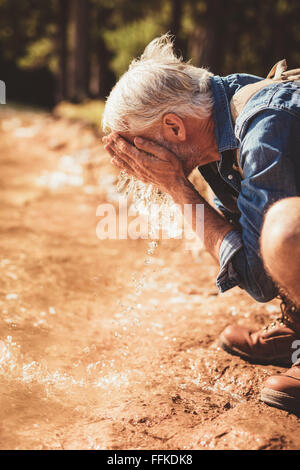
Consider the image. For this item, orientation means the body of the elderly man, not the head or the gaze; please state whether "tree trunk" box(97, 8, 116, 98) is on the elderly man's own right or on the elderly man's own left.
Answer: on the elderly man's own right

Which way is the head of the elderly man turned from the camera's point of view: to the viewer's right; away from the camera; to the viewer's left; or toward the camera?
to the viewer's left

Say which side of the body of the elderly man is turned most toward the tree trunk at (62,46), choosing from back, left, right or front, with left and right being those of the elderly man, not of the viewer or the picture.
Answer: right

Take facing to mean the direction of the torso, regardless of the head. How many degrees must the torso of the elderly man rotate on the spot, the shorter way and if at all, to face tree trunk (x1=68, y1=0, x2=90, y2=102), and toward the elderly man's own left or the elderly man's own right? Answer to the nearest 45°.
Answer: approximately 90° to the elderly man's own right

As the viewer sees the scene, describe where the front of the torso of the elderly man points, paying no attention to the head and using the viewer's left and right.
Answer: facing to the left of the viewer
